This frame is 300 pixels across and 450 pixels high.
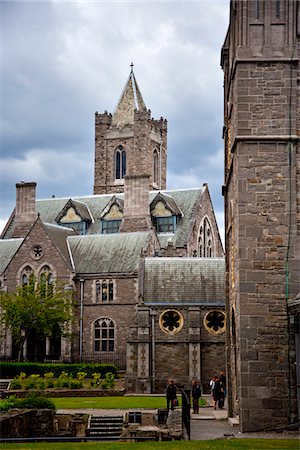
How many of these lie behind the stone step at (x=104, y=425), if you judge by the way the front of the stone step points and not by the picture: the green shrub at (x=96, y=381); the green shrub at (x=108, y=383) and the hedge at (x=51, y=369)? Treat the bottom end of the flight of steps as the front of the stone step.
3

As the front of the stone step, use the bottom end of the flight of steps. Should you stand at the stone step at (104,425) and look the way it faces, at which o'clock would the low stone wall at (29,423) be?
The low stone wall is roughly at 2 o'clock from the stone step.

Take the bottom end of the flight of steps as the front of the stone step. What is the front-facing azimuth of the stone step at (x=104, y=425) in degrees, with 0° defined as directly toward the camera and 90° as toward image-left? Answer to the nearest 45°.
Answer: approximately 0°

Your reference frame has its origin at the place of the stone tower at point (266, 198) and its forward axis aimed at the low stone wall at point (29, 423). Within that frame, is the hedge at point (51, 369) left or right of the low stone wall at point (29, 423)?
right

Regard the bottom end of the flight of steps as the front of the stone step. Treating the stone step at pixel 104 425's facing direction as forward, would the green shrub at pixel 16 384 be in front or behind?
behind

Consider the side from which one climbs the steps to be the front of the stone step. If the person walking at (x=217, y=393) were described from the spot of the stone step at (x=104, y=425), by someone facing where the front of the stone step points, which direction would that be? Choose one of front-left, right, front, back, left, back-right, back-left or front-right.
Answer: back-left

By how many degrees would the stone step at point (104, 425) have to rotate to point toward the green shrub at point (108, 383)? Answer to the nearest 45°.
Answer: approximately 180°

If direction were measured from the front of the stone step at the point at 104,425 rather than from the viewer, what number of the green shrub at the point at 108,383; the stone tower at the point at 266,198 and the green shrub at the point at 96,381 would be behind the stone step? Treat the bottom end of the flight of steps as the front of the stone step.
2

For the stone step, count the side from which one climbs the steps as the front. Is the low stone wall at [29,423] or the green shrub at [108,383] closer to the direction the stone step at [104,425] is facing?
the low stone wall

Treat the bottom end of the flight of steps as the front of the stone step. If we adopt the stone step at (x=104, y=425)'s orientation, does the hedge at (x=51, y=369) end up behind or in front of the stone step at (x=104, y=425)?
behind

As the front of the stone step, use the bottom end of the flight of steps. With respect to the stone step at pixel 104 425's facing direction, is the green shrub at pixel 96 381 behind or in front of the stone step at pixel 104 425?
behind
